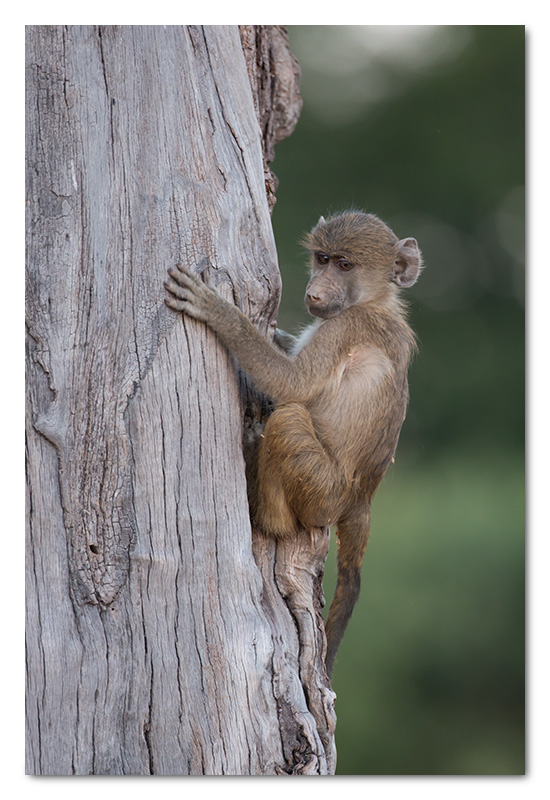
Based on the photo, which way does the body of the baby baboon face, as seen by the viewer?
to the viewer's left
